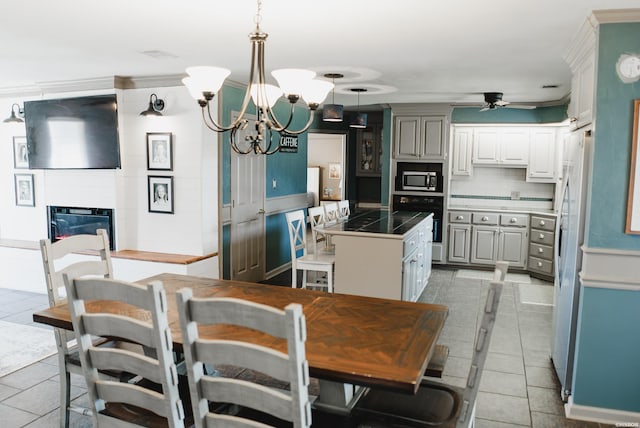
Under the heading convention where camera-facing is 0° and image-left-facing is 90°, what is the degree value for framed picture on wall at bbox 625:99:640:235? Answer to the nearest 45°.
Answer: approximately 45°

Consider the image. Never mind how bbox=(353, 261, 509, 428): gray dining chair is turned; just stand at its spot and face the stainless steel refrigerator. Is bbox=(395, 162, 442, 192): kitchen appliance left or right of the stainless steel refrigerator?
left

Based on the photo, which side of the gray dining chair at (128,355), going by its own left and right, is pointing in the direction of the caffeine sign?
front

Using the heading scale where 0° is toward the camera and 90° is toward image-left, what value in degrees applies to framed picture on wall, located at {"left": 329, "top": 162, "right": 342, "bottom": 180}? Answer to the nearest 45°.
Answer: approximately 0°

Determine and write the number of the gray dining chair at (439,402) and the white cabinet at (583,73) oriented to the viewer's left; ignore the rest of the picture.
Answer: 2

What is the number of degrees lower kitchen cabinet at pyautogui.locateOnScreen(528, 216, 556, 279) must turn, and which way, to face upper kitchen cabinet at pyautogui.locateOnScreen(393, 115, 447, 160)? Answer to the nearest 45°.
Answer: approximately 45° to its right

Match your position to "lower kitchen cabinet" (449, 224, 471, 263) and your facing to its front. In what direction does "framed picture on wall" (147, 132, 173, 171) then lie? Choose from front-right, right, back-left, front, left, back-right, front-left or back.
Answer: front-right

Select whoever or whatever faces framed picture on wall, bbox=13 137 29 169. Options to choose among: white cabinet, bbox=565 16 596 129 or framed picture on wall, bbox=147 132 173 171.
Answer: the white cabinet

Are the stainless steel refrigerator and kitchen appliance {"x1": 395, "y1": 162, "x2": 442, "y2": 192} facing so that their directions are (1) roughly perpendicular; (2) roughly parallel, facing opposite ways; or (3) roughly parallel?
roughly perpendicular

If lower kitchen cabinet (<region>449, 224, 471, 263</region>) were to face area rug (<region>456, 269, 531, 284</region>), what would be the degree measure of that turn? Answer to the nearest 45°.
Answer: approximately 45° to its left

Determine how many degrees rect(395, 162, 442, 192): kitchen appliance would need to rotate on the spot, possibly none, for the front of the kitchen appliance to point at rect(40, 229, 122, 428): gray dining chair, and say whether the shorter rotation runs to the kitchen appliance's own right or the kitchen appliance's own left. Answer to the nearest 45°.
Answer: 0° — it already faces it

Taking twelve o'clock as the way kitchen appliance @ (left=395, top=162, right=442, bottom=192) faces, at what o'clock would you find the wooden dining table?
The wooden dining table is roughly at 12 o'clock from the kitchen appliance.

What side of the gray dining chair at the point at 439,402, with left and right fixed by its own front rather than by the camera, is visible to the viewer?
left
